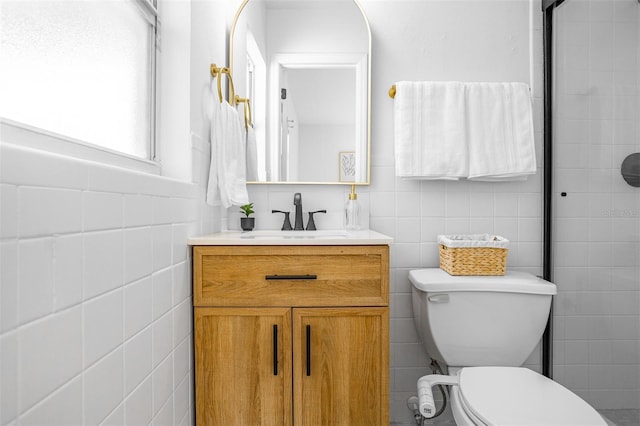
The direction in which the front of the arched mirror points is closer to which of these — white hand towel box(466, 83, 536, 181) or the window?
the window

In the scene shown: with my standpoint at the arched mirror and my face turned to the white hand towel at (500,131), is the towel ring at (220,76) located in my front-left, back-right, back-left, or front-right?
back-right

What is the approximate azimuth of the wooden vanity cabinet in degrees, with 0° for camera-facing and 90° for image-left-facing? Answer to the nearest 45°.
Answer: approximately 0°

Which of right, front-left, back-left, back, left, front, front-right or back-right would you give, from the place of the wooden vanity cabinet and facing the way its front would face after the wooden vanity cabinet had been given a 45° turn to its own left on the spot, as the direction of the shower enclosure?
front-left

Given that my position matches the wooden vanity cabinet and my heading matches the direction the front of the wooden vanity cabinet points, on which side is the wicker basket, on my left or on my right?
on my left
